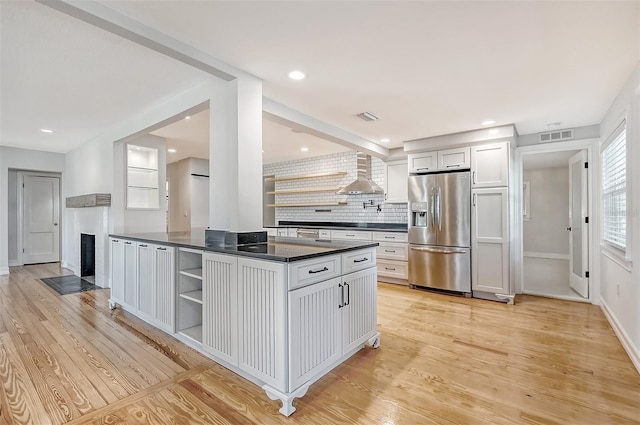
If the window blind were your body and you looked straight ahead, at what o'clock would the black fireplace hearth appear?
The black fireplace hearth is roughly at 11 o'clock from the window blind.

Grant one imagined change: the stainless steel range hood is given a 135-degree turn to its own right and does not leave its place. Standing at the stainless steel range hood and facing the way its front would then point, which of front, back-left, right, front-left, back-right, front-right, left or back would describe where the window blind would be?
back-right

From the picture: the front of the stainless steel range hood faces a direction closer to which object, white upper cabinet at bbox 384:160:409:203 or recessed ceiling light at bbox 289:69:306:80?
the recessed ceiling light

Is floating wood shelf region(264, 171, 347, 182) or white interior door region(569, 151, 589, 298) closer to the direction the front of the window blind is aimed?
the floating wood shelf

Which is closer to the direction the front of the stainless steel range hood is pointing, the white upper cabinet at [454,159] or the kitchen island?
the kitchen island

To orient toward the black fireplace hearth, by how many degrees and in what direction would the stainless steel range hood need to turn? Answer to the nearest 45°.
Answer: approximately 45° to its right

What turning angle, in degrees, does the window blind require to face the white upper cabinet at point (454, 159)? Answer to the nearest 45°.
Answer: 0° — it already faces it

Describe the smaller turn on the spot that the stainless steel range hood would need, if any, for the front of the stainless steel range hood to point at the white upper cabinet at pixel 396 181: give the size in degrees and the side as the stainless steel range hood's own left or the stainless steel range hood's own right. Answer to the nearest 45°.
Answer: approximately 135° to the stainless steel range hood's own left

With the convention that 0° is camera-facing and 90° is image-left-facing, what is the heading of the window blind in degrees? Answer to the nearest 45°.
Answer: approximately 90°

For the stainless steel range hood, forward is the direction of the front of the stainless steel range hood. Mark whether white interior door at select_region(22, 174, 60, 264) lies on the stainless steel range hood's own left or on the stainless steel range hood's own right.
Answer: on the stainless steel range hood's own right

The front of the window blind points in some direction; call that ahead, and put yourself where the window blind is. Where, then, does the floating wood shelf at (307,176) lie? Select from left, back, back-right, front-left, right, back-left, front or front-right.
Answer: front

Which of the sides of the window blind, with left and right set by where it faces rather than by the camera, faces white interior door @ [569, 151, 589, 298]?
right

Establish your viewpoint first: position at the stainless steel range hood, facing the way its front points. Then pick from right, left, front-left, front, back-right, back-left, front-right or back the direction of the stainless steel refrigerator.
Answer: left

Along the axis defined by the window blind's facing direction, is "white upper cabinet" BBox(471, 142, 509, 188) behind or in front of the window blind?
in front

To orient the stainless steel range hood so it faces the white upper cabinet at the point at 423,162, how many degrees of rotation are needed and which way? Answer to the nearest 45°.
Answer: approximately 90° to its left

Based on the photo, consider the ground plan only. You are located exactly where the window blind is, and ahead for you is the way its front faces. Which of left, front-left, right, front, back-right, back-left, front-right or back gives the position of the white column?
front-left

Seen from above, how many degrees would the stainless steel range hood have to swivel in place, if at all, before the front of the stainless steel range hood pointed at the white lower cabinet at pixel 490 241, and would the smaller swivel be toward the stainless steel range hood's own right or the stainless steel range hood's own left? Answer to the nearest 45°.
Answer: approximately 90° to the stainless steel range hood's own left

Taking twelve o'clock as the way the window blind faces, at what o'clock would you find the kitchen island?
The kitchen island is roughly at 10 o'clock from the window blind.
